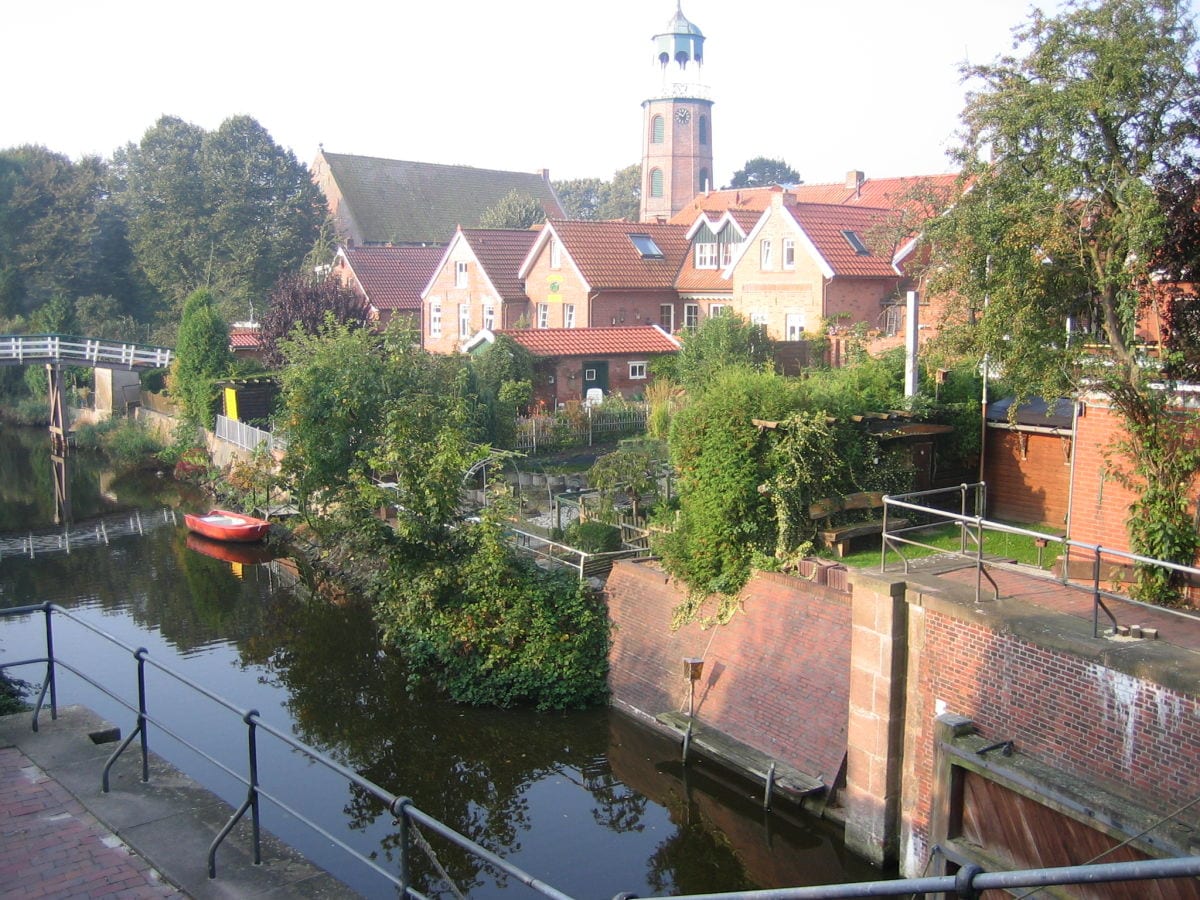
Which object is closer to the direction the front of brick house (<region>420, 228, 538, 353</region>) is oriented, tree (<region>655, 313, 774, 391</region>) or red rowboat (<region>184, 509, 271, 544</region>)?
the red rowboat

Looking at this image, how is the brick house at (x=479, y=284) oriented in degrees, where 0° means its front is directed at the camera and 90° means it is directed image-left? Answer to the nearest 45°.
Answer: approximately 45°

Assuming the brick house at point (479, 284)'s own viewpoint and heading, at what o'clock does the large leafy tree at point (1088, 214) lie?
The large leafy tree is roughly at 10 o'clock from the brick house.

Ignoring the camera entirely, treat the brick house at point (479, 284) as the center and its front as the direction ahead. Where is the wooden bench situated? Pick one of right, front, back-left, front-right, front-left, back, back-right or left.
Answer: front-left

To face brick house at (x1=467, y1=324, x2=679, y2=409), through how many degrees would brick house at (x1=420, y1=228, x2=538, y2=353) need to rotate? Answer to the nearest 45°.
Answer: approximately 45° to its left

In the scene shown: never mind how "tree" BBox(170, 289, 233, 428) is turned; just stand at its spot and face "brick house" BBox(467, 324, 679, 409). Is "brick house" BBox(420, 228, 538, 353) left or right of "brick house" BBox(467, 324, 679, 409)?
left

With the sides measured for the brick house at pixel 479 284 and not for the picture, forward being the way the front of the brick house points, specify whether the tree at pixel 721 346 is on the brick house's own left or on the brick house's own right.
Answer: on the brick house's own left

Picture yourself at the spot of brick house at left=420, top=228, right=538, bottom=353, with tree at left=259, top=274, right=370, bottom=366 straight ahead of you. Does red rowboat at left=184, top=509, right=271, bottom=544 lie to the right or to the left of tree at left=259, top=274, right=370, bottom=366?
left
